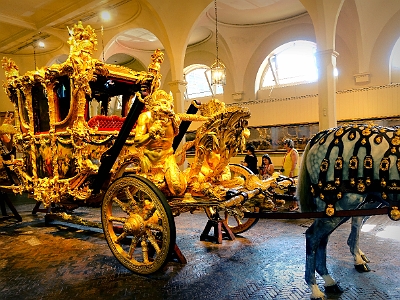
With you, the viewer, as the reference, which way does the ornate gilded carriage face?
facing the viewer and to the right of the viewer

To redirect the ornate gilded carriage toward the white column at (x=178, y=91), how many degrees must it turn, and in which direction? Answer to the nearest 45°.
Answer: approximately 90° to its left

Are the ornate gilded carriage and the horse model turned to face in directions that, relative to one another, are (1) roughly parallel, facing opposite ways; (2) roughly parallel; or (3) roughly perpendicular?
roughly parallel

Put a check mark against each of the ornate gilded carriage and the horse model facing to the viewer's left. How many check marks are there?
0

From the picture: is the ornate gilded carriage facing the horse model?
yes

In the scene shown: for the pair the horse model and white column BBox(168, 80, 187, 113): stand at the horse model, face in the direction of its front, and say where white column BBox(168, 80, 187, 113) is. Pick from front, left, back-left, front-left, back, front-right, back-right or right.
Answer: back-left

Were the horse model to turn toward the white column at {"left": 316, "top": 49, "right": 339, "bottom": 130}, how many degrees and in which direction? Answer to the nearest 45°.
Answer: approximately 90° to its left

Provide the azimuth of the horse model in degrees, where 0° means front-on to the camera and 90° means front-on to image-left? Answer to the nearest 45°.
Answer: approximately 270°

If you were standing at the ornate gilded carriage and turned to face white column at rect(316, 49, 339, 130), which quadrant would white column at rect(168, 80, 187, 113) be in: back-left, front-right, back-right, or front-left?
front-left

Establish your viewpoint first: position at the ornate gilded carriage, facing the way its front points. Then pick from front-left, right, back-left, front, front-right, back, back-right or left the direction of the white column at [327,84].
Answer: front-left

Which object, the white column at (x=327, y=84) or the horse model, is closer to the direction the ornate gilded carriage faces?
the horse model
